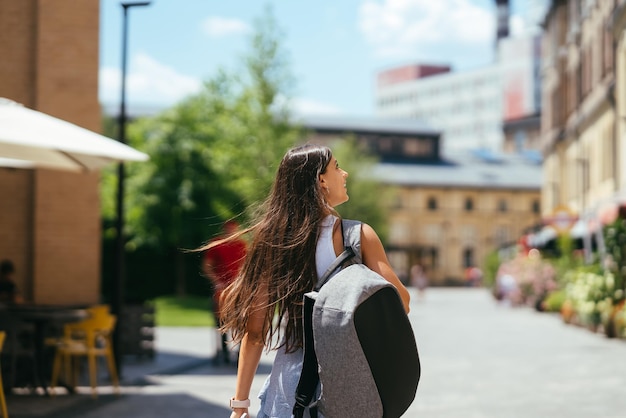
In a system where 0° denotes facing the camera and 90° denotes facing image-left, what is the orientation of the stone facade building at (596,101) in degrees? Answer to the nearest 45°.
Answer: approximately 90°

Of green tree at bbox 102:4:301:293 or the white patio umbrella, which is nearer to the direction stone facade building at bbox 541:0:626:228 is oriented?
the green tree

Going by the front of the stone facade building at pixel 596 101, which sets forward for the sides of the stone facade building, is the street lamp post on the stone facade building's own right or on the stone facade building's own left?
on the stone facade building's own left

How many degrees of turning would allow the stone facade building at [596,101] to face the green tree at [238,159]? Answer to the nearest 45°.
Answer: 0° — it already faces it

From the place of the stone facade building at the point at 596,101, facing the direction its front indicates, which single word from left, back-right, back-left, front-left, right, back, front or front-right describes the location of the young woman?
left
